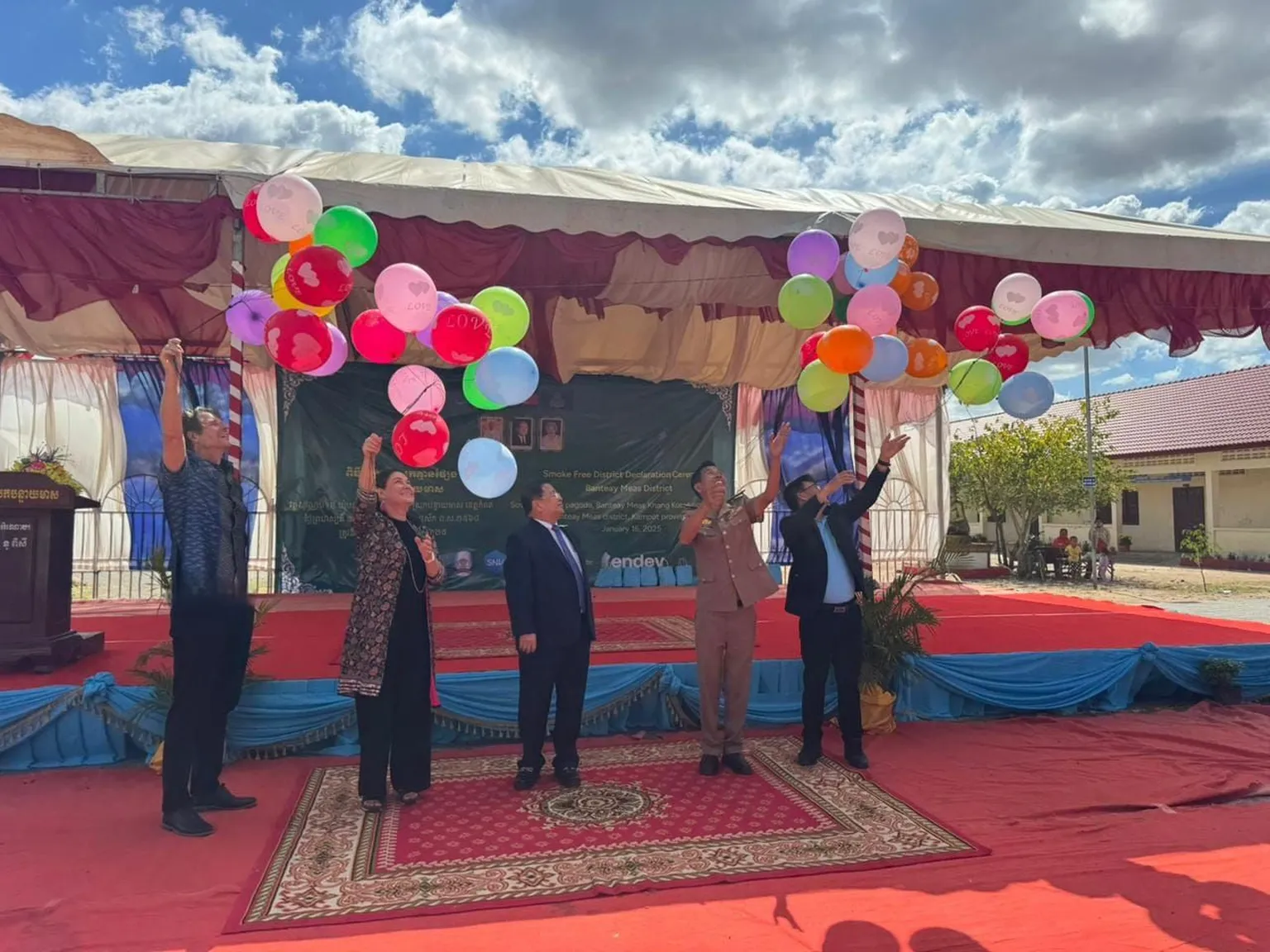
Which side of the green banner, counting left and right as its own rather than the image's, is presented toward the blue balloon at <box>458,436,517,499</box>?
front

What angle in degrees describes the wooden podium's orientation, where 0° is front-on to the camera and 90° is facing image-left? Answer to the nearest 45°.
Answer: approximately 0°

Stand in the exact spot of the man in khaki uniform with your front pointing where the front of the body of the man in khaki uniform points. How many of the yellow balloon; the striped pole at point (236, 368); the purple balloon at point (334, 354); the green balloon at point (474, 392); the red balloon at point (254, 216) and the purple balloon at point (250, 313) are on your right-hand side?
6

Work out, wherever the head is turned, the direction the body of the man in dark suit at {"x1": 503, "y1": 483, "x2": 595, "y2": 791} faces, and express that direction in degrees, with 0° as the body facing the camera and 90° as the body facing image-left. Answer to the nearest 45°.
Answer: approximately 315°

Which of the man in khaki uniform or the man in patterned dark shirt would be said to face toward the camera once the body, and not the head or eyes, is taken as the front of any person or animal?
the man in khaki uniform

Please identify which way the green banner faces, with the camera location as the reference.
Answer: facing the viewer

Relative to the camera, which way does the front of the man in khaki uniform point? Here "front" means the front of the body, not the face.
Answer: toward the camera

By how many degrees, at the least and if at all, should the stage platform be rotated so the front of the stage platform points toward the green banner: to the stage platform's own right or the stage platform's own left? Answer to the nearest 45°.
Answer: approximately 180°

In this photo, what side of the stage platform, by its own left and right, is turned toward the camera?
front

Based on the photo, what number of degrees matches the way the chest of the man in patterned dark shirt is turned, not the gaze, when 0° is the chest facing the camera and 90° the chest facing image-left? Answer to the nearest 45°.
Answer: approximately 270°
